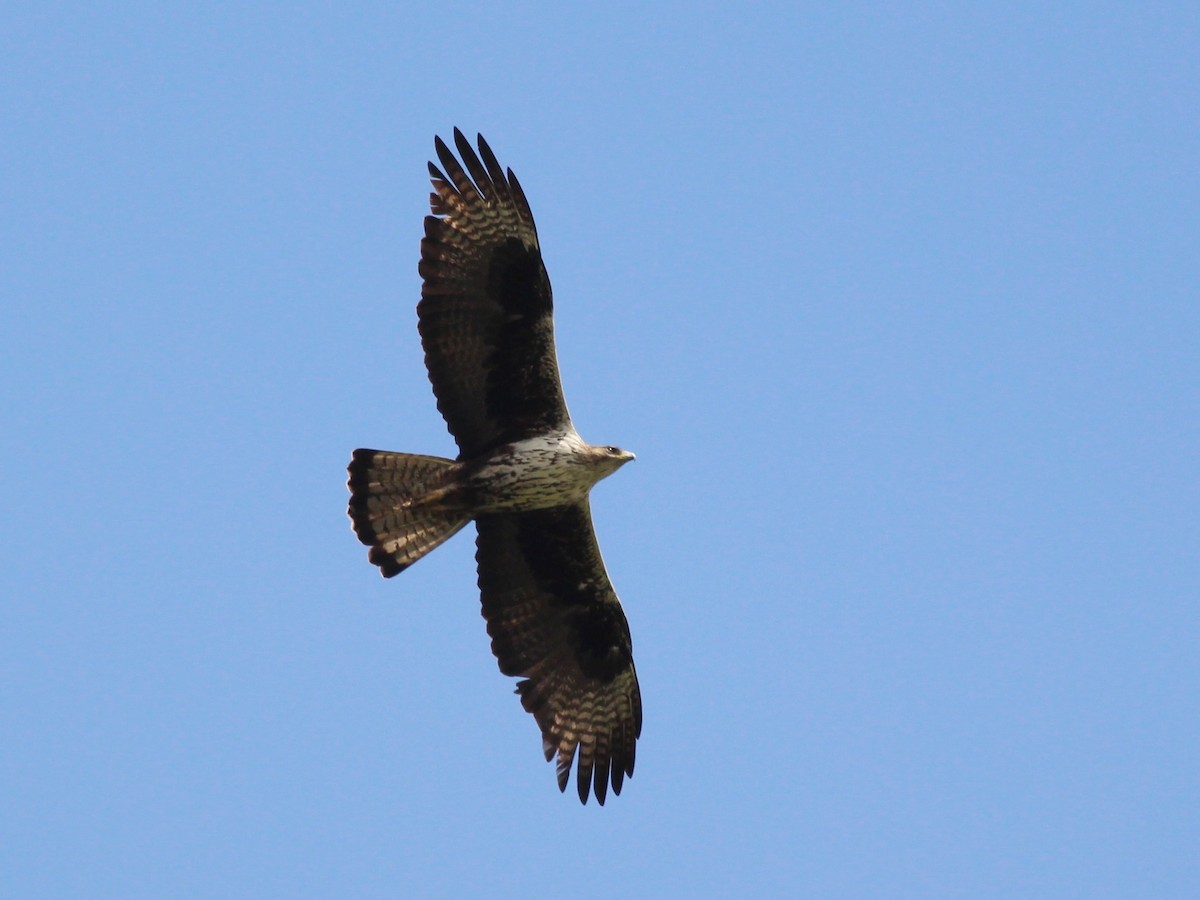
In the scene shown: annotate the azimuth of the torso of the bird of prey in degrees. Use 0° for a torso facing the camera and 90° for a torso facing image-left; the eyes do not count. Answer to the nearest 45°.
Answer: approximately 270°
